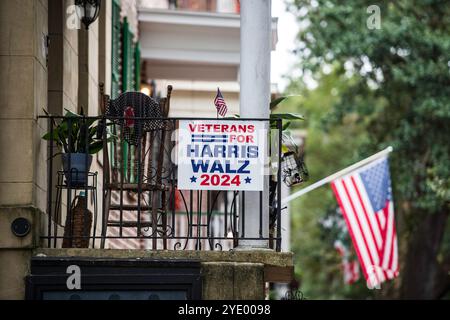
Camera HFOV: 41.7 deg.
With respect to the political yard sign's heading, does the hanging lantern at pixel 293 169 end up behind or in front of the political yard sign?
behind

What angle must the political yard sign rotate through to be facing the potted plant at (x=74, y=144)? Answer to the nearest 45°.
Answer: approximately 90° to its right

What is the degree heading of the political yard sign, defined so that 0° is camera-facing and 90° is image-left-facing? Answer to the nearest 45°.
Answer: approximately 0°

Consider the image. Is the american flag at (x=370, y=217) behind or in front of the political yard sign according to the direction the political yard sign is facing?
behind
